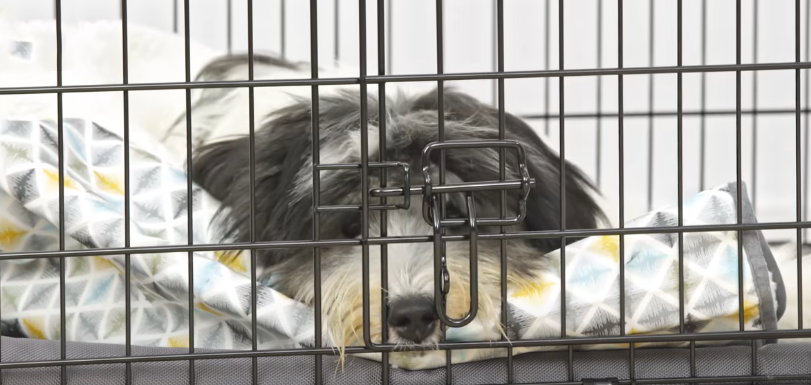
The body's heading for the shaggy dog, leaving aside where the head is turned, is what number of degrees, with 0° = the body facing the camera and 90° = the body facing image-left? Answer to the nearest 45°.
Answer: approximately 0°
